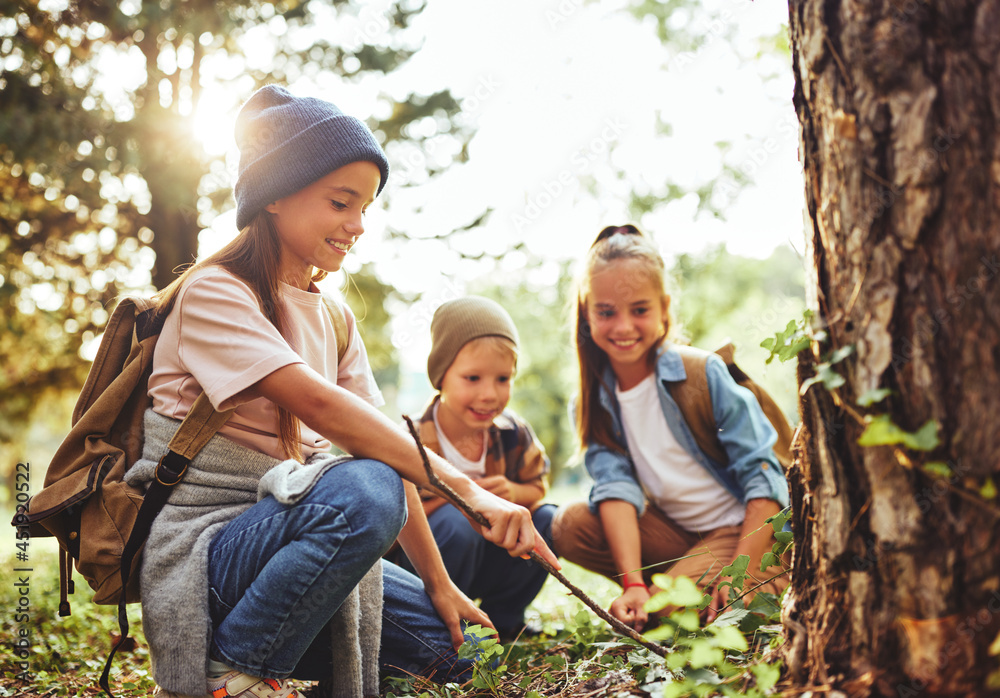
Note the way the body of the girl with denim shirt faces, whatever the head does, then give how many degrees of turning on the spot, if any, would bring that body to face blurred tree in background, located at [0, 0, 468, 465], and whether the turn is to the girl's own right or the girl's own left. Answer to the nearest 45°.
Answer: approximately 135° to the girl's own right

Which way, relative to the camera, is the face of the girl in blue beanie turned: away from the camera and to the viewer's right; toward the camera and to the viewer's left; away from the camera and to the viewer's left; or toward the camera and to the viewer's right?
toward the camera and to the viewer's right

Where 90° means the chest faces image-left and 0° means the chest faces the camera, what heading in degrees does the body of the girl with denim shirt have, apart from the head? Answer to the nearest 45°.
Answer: approximately 0°

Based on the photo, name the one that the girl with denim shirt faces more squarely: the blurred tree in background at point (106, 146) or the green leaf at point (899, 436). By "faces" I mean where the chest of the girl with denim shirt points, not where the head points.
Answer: the green leaf

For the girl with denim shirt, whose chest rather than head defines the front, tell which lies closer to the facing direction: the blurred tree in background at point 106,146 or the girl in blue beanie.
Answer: the girl in blue beanie
